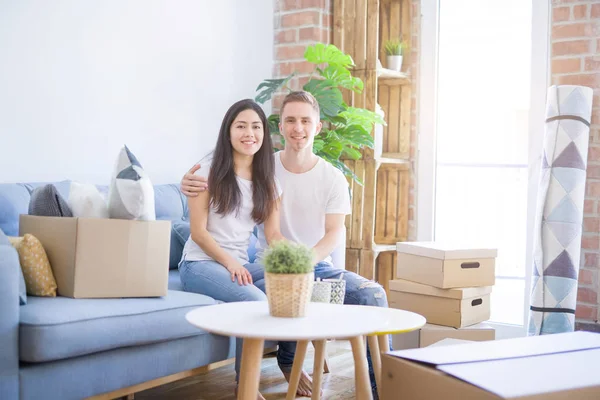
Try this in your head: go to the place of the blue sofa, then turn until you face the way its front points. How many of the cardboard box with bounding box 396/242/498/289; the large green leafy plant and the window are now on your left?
3

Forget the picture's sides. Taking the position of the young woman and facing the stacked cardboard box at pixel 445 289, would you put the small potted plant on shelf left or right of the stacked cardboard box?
left

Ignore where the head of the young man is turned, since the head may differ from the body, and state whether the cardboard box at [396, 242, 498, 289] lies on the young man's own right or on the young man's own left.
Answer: on the young man's own left

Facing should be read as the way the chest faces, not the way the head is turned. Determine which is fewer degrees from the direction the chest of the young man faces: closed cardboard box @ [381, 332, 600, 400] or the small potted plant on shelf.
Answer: the closed cardboard box

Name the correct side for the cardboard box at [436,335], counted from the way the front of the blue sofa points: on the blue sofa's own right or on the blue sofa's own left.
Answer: on the blue sofa's own left

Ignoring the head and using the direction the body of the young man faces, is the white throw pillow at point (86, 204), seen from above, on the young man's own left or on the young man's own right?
on the young man's own right

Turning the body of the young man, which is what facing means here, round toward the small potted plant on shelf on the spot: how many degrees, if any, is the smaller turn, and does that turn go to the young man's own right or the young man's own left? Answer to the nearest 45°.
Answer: approximately 180°

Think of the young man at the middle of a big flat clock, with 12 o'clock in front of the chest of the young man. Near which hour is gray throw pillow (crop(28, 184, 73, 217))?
The gray throw pillow is roughly at 2 o'clock from the young man.

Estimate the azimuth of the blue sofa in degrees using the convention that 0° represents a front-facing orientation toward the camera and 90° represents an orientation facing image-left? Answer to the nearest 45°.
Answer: approximately 315°

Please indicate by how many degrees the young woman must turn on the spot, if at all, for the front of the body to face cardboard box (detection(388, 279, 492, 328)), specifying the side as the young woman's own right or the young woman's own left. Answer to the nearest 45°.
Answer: approximately 90° to the young woman's own left
